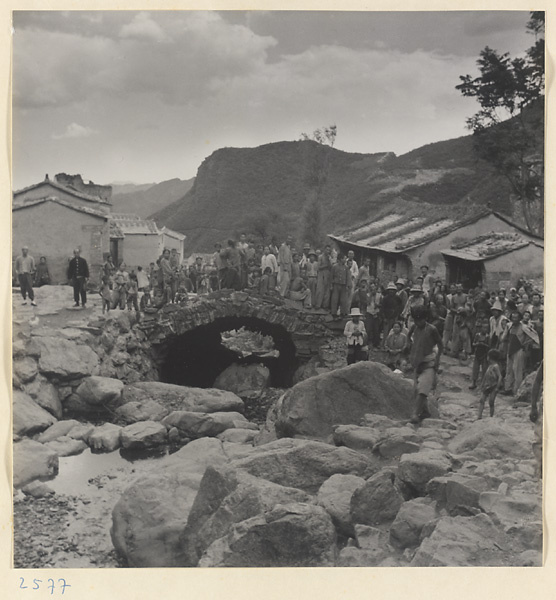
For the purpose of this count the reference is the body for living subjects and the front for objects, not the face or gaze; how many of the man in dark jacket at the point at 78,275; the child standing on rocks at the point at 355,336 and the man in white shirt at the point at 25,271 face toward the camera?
3

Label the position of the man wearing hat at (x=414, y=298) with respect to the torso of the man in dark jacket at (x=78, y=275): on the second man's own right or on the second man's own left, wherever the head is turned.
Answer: on the second man's own left

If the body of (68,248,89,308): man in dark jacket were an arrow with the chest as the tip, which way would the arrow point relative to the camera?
toward the camera

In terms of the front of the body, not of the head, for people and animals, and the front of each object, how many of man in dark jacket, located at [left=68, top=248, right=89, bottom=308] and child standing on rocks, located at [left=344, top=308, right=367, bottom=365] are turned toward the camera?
2

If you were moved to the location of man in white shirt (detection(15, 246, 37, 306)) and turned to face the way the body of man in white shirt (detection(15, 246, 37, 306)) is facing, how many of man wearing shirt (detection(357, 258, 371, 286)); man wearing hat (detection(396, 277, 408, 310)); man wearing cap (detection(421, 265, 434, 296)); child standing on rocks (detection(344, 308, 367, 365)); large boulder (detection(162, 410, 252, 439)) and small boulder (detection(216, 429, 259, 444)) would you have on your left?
6

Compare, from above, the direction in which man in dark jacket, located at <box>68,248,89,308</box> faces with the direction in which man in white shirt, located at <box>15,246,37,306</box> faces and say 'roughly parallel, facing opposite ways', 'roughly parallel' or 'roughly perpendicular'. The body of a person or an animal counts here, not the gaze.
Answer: roughly parallel

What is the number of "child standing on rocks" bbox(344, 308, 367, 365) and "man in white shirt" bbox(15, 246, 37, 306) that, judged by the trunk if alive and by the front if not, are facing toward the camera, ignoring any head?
2

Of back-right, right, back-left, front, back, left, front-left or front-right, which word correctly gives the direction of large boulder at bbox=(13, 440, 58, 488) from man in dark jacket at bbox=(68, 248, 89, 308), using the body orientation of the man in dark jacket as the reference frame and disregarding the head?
front

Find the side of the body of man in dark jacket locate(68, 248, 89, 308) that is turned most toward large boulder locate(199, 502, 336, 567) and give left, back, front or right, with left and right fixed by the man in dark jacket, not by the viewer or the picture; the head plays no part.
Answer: front

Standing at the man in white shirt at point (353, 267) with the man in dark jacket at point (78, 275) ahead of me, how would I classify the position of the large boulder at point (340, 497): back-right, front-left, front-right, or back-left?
front-left

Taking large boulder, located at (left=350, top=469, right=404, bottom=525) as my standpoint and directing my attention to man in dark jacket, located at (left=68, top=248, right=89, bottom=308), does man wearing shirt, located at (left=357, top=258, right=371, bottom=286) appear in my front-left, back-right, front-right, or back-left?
front-right

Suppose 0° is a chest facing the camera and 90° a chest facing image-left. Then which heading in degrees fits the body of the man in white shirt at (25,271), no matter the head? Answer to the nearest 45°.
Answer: approximately 0°
